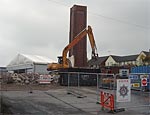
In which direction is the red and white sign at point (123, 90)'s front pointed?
toward the camera

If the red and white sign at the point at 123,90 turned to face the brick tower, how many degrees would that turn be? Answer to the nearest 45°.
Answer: approximately 180°
